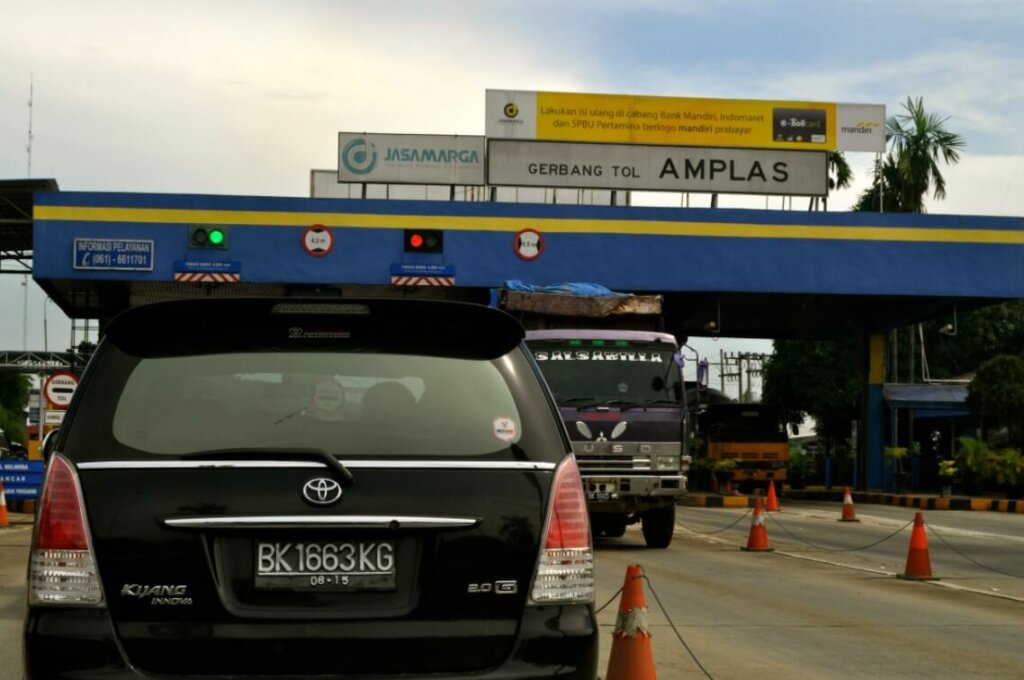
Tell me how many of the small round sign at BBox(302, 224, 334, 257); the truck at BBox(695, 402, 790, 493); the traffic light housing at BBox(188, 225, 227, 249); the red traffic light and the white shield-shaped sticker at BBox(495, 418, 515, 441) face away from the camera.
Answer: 0

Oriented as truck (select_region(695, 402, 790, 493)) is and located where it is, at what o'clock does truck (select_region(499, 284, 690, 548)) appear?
truck (select_region(499, 284, 690, 548)) is roughly at 12 o'clock from truck (select_region(695, 402, 790, 493)).

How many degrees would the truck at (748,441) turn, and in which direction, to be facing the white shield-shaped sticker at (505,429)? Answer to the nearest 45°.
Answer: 0° — it already faces it

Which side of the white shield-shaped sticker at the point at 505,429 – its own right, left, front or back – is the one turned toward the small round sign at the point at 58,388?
back

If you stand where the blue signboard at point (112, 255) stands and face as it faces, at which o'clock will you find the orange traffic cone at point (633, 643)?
The orange traffic cone is roughly at 12 o'clock from the blue signboard.

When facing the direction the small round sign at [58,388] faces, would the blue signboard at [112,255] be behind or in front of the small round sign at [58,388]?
behind

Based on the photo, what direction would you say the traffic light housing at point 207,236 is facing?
toward the camera

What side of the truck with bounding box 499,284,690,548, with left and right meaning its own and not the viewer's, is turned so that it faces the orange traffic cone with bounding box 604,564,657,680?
front

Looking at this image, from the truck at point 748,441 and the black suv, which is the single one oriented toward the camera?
the truck

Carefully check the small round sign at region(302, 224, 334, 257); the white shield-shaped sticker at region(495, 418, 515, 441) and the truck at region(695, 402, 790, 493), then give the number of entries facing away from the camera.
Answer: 0

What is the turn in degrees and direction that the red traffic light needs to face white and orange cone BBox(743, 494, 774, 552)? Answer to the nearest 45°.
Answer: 0° — it already faces it

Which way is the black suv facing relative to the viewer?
away from the camera

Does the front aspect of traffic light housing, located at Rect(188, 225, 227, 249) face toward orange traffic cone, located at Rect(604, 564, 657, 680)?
yes

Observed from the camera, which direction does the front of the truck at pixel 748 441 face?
facing the viewer

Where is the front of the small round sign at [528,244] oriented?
toward the camera
